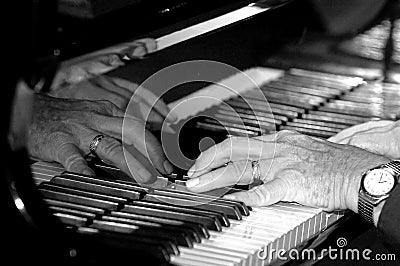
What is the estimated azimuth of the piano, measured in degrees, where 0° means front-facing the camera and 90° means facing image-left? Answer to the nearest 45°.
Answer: approximately 315°
